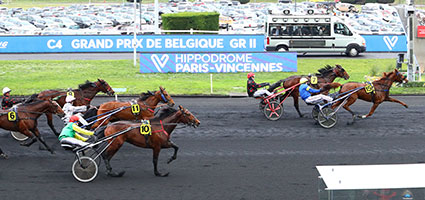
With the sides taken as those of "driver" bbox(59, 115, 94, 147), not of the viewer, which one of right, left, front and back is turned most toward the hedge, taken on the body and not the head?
left

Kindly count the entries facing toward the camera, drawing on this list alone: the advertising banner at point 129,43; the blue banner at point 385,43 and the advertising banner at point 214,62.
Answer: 3

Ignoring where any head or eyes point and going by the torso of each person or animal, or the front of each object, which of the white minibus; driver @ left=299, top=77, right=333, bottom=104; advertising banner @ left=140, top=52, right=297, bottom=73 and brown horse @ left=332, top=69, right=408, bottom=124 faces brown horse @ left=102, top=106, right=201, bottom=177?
the advertising banner

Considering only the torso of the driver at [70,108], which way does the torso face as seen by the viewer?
to the viewer's right

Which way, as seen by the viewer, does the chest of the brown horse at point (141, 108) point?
to the viewer's right

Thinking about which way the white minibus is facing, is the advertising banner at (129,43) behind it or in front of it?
behind

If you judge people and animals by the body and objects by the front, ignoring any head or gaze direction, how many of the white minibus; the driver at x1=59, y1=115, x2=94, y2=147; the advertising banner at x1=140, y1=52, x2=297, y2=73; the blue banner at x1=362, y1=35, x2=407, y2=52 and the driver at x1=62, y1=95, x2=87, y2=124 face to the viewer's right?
3

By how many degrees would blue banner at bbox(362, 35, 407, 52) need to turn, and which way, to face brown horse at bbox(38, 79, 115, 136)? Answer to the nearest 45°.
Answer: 0° — it already faces it

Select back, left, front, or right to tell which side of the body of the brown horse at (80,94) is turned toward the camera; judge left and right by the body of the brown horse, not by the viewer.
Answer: right

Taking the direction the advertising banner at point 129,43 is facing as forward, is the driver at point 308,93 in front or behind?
in front

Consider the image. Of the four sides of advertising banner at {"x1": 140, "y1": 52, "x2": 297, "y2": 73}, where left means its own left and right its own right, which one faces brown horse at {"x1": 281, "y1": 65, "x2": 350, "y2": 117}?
front

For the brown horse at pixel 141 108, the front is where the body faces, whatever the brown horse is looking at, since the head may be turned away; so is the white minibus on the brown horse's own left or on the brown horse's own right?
on the brown horse's own left

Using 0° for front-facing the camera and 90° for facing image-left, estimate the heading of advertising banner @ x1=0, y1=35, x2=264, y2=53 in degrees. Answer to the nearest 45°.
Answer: approximately 0°

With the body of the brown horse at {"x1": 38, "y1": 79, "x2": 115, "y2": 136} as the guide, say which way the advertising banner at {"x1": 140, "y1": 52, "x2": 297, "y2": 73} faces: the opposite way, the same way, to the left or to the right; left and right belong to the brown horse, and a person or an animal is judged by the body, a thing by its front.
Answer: to the right

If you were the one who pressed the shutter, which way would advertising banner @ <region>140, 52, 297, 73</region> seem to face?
facing the viewer

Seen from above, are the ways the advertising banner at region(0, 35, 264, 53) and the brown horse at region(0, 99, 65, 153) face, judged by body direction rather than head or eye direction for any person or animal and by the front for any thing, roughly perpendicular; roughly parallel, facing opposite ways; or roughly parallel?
roughly perpendicular

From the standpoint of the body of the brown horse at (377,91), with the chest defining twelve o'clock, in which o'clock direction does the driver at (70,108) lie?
The driver is roughly at 5 o'clock from the brown horse.

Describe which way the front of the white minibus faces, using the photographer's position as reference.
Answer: facing to the right of the viewer

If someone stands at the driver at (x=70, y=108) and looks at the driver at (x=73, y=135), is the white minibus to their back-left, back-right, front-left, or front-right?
back-left

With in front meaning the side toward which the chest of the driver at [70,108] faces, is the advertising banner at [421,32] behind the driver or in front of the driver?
in front
